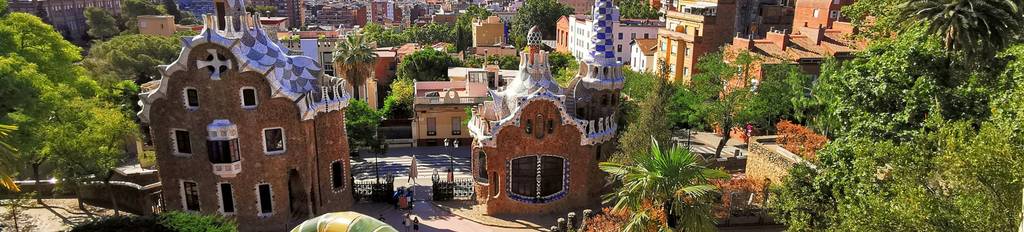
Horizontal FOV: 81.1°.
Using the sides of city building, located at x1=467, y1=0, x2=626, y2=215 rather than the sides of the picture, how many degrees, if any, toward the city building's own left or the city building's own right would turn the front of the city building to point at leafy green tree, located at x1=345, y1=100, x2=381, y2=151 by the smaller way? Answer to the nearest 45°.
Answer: approximately 135° to the city building's own right

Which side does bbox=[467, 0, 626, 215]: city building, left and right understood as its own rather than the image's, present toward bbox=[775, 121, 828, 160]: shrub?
left

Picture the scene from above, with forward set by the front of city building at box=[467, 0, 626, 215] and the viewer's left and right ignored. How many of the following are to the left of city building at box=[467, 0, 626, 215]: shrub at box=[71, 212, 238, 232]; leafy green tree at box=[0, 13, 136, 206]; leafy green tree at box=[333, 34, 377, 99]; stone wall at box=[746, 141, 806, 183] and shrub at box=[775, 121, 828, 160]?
2

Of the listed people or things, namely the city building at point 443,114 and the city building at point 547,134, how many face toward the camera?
2

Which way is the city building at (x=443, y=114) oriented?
toward the camera

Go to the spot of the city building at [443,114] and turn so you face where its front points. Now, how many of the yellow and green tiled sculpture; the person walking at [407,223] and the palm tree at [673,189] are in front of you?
3

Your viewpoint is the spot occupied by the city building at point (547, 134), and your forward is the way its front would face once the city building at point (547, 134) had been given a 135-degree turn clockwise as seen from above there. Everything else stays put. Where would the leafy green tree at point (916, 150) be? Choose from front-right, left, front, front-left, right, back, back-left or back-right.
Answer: back

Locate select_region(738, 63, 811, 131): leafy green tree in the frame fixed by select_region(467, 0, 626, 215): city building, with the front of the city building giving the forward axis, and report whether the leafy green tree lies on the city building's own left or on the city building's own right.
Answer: on the city building's own left

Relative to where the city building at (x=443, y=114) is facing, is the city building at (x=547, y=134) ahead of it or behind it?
ahead

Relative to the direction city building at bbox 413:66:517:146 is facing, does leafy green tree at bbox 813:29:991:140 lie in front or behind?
in front

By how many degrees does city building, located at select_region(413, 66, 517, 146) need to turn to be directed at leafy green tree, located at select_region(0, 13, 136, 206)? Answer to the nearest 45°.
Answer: approximately 45° to its right

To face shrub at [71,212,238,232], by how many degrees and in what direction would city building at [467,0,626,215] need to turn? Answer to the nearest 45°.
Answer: approximately 45° to its right

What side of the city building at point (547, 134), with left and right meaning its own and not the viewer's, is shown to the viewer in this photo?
front

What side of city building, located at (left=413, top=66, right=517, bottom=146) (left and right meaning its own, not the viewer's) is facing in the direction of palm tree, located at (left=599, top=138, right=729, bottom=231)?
front

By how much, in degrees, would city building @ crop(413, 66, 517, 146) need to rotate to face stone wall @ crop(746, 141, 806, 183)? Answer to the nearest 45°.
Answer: approximately 45° to its left

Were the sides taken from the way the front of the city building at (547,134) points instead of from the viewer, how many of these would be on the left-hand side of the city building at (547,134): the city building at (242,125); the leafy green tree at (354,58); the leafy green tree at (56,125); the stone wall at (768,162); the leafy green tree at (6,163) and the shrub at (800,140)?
2
